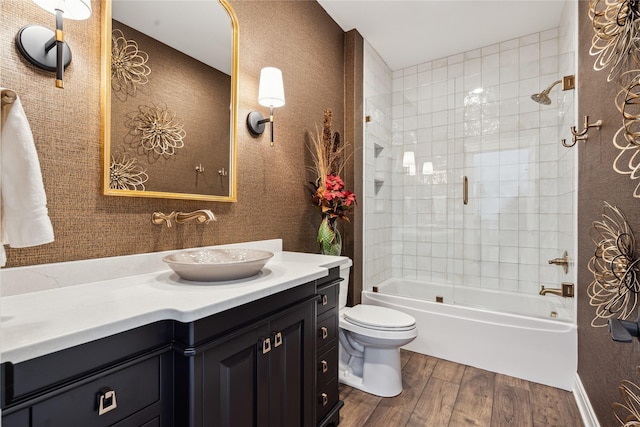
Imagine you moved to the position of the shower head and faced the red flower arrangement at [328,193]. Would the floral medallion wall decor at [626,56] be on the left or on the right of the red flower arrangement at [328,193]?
left

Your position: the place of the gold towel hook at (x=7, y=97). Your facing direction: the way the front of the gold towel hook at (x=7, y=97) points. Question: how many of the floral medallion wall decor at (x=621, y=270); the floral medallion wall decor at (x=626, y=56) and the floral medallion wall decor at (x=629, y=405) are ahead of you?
3

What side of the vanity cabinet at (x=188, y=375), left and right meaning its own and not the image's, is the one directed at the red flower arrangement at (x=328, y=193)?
left

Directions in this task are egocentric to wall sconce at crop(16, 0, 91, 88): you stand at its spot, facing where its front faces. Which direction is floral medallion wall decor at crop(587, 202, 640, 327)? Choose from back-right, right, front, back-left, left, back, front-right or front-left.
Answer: front

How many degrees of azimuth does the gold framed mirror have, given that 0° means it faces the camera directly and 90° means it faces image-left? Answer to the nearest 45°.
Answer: approximately 315°

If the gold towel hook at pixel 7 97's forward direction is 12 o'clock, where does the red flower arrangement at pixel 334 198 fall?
The red flower arrangement is roughly at 10 o'clock from the gold towel hook.

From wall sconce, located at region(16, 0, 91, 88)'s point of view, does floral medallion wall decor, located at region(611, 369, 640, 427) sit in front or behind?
in front

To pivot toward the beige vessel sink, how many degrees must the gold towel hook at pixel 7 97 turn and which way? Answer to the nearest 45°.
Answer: approximately 45° to its left
